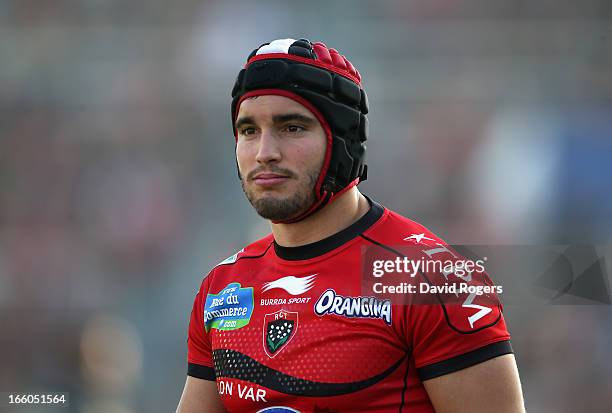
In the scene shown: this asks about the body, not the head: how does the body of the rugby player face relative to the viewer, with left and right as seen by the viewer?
facing the viewer and to the left of the viewer

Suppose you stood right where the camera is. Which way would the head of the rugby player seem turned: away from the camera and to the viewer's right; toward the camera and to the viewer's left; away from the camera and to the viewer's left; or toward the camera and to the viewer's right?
toward the camera and to the viewer's left
